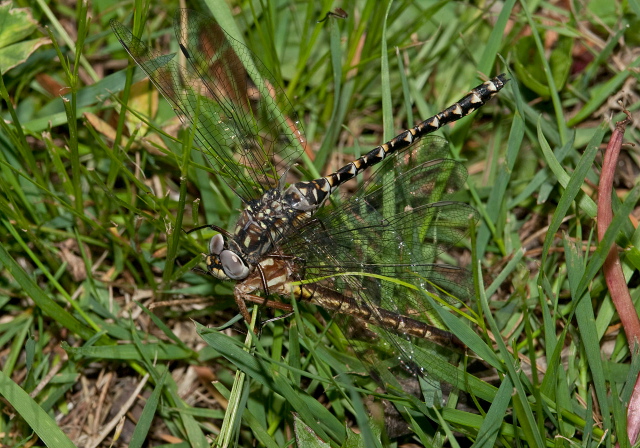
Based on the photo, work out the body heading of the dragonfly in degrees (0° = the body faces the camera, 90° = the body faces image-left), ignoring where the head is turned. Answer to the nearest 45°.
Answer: approximately 45°

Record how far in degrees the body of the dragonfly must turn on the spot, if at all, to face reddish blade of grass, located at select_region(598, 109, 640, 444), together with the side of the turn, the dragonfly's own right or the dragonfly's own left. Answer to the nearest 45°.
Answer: approximately 135° to the dragonfly's own left
